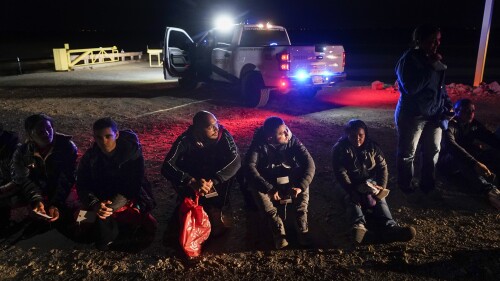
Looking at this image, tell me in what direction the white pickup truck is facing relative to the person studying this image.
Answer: facing away from the viewer and to the left of the viewer

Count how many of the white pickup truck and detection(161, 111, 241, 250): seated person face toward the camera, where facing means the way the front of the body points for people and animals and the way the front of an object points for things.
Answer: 1

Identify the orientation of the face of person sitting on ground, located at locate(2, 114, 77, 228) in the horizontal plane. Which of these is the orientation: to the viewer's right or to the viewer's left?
to the viewer's right

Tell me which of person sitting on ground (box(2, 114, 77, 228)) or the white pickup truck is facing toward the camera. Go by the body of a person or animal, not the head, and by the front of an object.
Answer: the person sitting on ground

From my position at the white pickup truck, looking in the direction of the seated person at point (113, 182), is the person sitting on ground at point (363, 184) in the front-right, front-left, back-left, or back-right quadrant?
front-left

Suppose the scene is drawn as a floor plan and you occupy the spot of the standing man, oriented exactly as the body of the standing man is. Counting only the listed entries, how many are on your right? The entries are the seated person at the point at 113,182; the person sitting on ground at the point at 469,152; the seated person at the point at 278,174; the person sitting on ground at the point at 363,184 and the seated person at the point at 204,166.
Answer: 4

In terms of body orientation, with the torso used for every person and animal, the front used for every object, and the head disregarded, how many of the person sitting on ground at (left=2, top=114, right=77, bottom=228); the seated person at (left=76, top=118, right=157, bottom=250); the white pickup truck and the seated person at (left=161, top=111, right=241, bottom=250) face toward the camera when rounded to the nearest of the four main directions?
3

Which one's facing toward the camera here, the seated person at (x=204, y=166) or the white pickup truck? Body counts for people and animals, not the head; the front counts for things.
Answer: the seated person

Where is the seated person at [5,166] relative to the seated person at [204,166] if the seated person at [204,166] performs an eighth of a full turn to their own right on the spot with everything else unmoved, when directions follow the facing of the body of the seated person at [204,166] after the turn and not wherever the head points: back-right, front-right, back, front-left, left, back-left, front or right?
front-right

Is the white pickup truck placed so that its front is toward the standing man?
no

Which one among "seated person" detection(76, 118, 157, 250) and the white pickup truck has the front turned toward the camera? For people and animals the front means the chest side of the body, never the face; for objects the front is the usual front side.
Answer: the seated person

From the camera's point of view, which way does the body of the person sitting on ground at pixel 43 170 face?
toward the camera

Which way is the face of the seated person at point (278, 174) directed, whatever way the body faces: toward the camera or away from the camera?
toward the camera

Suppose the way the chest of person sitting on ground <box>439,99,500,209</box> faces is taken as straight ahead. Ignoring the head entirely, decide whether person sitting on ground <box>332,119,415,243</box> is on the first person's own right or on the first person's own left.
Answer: on the first person's own right

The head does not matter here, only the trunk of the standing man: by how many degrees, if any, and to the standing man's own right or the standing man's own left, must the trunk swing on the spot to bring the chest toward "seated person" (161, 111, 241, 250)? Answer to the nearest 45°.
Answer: approximately 90° to the standing man's own right

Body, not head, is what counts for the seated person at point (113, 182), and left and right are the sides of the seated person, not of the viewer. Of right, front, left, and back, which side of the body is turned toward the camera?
front

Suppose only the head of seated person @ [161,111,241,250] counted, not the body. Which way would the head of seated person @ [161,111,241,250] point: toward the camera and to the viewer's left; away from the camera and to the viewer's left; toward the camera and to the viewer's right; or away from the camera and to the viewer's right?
toward the camera and to the viewer's right

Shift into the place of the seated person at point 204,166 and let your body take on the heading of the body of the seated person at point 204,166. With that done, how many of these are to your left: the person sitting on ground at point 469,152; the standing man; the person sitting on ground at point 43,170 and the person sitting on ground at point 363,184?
3

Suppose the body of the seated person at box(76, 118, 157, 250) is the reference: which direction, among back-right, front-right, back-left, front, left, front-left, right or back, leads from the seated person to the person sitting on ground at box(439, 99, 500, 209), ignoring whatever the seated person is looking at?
left

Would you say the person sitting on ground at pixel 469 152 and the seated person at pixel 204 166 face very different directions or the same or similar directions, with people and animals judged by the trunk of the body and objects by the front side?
same or similar directions

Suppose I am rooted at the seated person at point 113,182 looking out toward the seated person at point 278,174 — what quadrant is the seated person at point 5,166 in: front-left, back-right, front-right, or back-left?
back-left

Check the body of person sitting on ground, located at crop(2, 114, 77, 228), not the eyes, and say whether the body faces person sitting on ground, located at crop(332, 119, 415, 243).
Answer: no
